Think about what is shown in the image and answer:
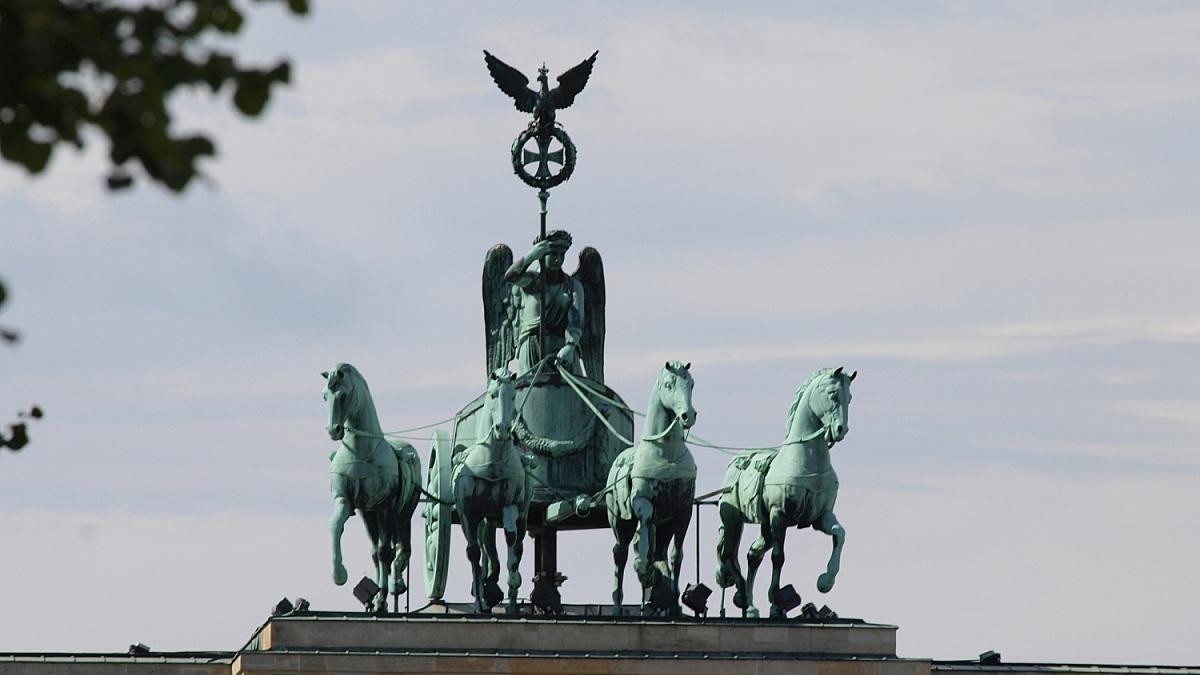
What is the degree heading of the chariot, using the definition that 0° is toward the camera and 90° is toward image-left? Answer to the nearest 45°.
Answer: approximately 0°
